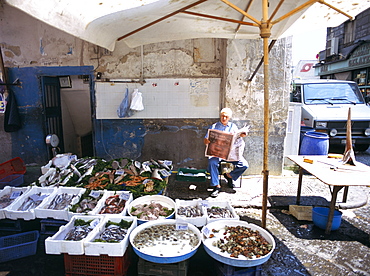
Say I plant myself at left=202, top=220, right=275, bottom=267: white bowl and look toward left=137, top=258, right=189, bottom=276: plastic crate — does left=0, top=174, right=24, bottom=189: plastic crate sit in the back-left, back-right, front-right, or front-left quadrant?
front-right

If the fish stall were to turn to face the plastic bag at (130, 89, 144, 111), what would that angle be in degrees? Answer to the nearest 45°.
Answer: approximately 180°

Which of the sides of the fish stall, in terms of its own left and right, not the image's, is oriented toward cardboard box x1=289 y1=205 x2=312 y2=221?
left

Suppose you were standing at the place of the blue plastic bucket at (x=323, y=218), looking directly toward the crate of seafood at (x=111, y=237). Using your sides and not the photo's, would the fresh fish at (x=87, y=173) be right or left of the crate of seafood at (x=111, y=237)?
right

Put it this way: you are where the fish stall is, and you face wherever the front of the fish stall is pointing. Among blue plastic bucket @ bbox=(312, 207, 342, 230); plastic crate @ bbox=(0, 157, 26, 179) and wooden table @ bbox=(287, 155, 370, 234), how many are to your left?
2

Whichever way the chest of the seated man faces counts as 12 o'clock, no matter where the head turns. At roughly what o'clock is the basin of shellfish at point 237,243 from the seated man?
The basin of shellfish is roughly at 12 o'clock from the seated man.

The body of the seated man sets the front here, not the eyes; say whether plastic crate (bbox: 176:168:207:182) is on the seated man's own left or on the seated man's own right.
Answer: on the seated man's own right

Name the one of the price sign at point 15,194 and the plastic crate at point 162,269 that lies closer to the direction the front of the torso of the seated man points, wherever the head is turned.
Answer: the plastic crate

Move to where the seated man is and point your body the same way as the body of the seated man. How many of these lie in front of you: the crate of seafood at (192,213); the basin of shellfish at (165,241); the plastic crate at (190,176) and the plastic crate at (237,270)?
3

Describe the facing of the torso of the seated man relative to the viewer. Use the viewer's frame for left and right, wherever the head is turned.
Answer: facing the viewer

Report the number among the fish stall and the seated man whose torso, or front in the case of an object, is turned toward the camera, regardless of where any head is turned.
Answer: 2

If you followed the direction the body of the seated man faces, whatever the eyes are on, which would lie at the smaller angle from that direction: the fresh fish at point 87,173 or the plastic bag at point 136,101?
the fresh fish

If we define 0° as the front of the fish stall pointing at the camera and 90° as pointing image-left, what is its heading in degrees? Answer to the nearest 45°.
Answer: approximately 0°

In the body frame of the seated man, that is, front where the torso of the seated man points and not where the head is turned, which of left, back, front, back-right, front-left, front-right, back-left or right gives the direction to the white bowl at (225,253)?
front

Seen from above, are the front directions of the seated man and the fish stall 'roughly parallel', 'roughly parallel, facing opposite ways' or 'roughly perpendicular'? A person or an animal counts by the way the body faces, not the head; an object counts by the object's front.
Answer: roughly parallel

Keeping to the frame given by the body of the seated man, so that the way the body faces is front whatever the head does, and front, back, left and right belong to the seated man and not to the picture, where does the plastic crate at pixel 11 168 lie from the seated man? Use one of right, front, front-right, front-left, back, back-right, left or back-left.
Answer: right
